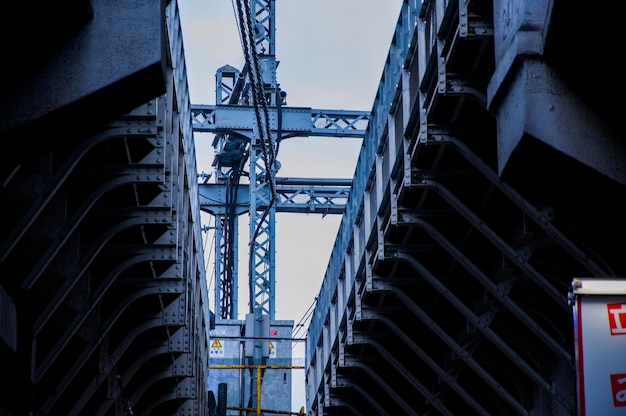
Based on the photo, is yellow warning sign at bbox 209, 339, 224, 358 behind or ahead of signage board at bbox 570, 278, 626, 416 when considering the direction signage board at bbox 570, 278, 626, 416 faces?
behind

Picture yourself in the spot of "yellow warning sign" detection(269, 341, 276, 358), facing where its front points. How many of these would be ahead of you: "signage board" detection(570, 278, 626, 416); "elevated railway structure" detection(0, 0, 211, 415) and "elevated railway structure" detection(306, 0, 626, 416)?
3

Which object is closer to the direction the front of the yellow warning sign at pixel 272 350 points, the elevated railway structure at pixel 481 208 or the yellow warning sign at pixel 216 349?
the elevated railway structure

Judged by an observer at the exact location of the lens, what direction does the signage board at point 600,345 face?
facing the viewer

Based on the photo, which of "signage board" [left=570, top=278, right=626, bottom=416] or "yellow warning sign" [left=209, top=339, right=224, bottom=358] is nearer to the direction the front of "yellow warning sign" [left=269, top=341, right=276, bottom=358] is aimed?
the signage board

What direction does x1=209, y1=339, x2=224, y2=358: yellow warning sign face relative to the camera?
toward the camera

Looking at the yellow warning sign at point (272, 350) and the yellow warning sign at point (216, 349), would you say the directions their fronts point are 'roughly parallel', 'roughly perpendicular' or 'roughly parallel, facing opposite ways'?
roughly parallel

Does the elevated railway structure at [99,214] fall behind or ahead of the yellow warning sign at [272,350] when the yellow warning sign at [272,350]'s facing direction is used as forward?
ahead

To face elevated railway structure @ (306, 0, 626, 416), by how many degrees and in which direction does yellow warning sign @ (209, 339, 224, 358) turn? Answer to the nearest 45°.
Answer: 0° — it already faces it

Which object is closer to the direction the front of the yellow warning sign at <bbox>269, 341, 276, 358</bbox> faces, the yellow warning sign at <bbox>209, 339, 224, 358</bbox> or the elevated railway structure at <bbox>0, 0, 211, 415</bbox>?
the elevated railway structure

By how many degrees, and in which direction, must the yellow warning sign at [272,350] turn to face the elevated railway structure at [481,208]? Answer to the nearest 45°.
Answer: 0° — it already faces it

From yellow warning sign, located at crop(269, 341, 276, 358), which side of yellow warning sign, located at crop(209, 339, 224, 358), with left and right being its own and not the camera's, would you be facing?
left

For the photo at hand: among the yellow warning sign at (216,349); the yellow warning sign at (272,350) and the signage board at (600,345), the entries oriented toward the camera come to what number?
3
